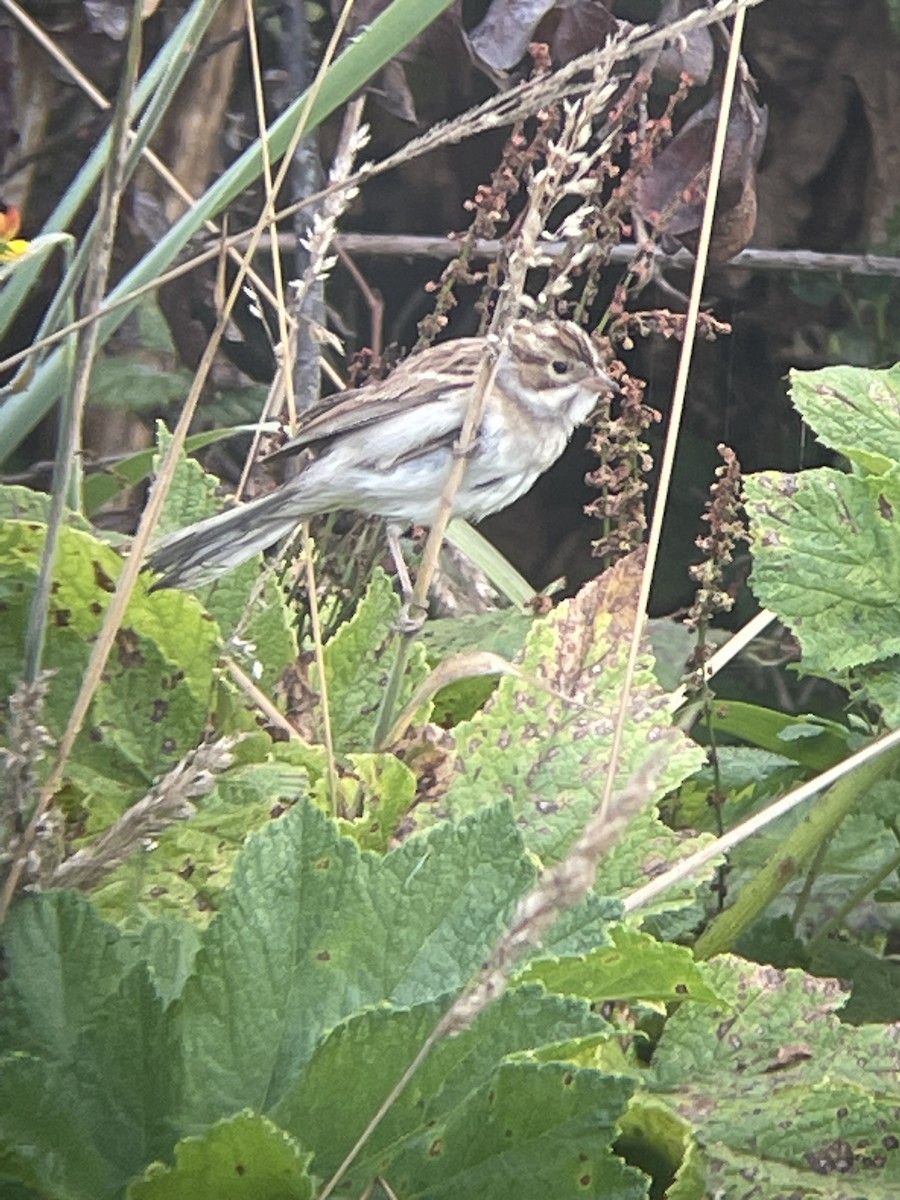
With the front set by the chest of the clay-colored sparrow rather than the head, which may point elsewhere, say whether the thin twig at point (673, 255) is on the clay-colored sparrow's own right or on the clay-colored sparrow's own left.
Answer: on the clay-colored sparrow's own left

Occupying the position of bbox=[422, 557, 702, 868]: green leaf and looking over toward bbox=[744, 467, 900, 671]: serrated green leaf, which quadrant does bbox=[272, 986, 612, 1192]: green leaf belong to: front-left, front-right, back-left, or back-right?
back-right

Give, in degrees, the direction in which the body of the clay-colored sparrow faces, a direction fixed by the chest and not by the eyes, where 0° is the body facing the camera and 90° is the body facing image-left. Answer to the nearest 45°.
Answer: approximately 270°
